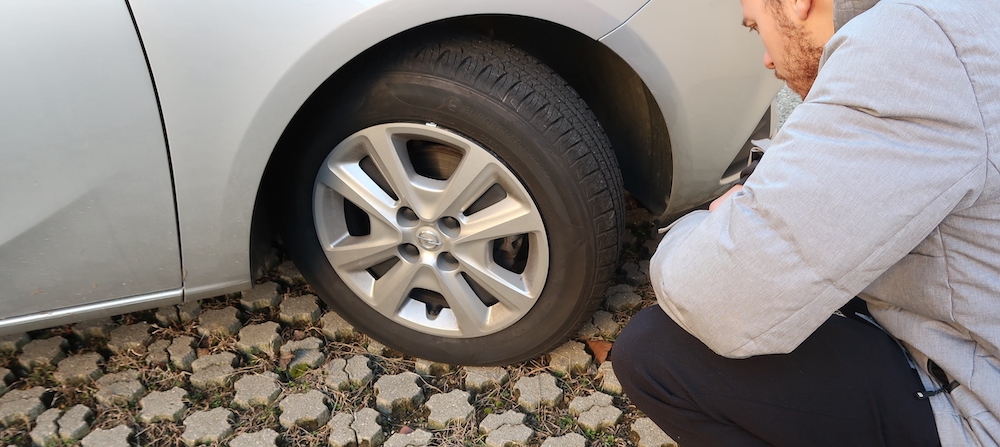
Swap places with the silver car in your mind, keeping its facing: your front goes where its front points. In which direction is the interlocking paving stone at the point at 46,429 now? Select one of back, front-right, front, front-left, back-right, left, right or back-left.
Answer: back

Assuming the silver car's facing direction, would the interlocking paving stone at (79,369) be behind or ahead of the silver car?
behind

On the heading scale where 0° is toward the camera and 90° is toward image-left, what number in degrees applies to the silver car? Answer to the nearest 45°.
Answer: approximately 270°

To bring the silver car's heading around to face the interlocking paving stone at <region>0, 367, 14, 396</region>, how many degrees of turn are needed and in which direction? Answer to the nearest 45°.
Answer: approximately 180°

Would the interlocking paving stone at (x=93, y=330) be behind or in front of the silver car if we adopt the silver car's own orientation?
behind

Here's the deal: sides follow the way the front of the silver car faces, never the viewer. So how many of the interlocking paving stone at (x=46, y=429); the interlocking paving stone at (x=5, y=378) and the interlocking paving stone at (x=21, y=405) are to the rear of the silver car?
3
